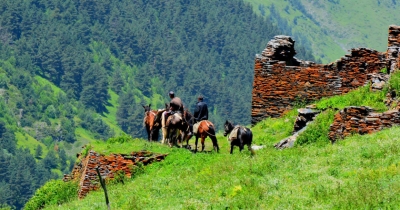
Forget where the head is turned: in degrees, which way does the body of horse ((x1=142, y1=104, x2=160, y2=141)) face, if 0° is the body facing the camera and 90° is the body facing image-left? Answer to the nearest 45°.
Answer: approximately 45°

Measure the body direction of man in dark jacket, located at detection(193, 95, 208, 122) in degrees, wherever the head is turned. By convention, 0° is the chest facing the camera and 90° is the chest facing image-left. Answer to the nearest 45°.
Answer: approximately 135°

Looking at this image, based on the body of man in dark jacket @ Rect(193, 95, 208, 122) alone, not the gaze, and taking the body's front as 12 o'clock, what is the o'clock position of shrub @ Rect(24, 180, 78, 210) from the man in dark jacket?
The shrub is roughly at 10 o'clock from the man in dark jacket.

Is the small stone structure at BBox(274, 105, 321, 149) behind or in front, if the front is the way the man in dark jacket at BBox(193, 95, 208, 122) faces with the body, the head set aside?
behind

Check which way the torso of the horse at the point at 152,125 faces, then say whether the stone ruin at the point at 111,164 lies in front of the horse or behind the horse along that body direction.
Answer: in front

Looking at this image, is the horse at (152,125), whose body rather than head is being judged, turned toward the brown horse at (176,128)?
no

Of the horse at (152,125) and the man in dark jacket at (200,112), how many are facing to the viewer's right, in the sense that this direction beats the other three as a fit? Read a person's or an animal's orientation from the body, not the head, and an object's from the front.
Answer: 0
